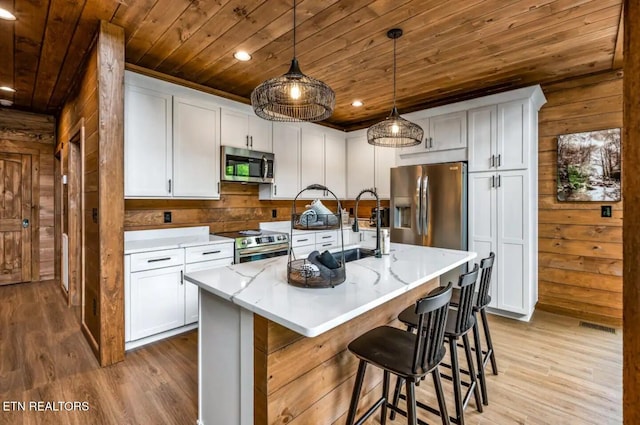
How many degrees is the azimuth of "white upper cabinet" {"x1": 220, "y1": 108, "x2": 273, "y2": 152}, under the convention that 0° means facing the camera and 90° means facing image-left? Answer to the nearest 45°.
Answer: approximately 315°

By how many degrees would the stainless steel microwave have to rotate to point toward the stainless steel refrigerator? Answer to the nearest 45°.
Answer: approximately 45° to its left

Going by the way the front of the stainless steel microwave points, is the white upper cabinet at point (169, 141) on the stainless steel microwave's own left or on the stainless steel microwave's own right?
on the stainless steel microwave's own right

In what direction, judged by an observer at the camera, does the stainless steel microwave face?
facing the viewer and to the right of the viewer

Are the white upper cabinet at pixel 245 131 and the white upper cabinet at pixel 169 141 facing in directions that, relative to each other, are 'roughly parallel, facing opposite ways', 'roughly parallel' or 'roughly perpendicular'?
roughly parallel

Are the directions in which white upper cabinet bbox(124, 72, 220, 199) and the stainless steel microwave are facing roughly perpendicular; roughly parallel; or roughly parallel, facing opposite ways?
roughly parallel

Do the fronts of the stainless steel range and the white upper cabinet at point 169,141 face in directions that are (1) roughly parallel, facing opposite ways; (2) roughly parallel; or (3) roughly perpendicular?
roughly parallel

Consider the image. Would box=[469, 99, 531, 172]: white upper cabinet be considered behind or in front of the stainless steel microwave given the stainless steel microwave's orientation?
in front

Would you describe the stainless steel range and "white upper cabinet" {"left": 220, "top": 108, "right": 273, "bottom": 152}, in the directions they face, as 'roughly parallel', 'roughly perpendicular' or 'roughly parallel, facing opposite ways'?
roughly parallel

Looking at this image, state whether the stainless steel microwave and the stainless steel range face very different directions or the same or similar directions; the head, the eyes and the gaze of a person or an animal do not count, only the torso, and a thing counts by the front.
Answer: same or similar directions

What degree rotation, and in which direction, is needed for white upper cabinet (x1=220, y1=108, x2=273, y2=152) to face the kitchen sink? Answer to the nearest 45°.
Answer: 0° — it already faces it

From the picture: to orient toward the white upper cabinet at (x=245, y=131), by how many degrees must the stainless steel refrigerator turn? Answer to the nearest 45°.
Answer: approximately 45° to its right

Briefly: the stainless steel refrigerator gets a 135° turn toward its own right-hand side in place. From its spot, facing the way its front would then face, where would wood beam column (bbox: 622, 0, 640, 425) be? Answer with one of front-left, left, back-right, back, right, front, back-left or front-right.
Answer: back

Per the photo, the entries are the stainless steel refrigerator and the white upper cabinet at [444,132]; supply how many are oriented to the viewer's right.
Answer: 0

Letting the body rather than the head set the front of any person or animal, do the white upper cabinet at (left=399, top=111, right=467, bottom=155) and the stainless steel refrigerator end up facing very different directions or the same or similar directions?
same or similar directions

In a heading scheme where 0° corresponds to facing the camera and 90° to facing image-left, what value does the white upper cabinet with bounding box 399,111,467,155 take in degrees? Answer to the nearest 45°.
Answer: approximately 45°

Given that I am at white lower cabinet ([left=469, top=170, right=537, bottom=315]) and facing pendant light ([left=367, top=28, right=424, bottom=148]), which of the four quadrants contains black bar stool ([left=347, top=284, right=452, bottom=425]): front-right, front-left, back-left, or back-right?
front-left

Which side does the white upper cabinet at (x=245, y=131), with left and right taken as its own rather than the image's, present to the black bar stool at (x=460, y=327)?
front
